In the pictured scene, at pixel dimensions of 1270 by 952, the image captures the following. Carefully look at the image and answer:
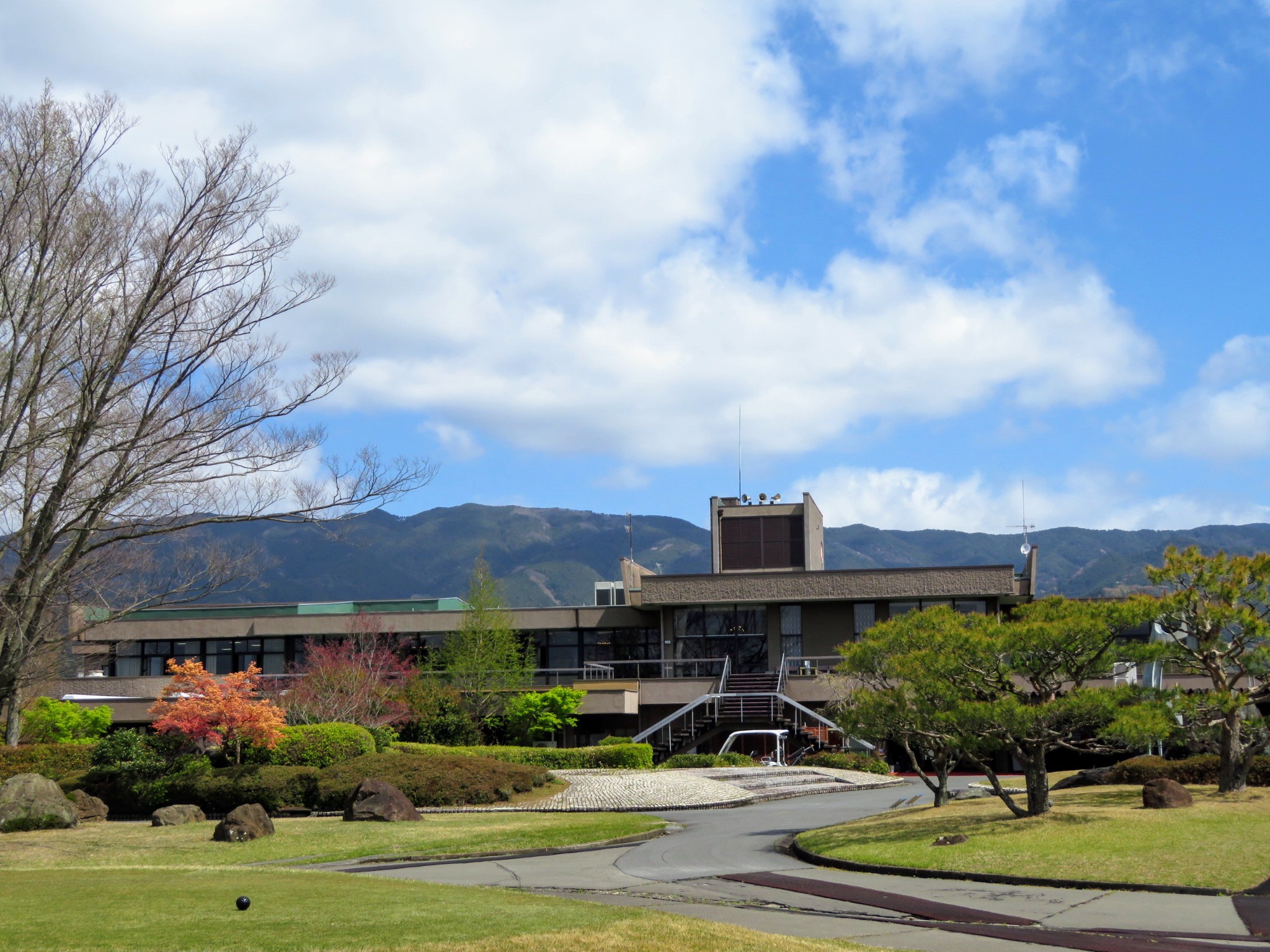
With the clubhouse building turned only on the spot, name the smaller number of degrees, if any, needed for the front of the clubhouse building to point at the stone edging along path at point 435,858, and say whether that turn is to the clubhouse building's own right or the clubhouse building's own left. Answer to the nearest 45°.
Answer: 0° — it already faces it

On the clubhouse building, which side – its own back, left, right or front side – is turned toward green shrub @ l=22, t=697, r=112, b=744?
right

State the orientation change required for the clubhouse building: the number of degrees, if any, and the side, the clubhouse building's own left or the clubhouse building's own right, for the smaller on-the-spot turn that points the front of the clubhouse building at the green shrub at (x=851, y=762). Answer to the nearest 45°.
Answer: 0° — it already faces it

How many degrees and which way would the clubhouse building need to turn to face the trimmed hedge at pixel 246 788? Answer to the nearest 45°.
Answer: approximately 45° to its right

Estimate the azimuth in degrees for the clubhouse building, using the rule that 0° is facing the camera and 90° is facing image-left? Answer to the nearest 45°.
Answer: approximately 0°

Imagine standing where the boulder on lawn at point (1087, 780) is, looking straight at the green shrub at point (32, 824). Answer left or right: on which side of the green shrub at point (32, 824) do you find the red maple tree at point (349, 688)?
right

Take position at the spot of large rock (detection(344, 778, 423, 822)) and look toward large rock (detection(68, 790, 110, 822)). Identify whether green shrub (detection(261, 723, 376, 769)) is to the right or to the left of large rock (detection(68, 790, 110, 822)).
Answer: right

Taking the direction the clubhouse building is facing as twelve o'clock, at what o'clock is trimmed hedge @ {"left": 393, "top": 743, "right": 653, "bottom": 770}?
The trimmed hedge is roughly at 1 o'clock from the clubhouse building.
